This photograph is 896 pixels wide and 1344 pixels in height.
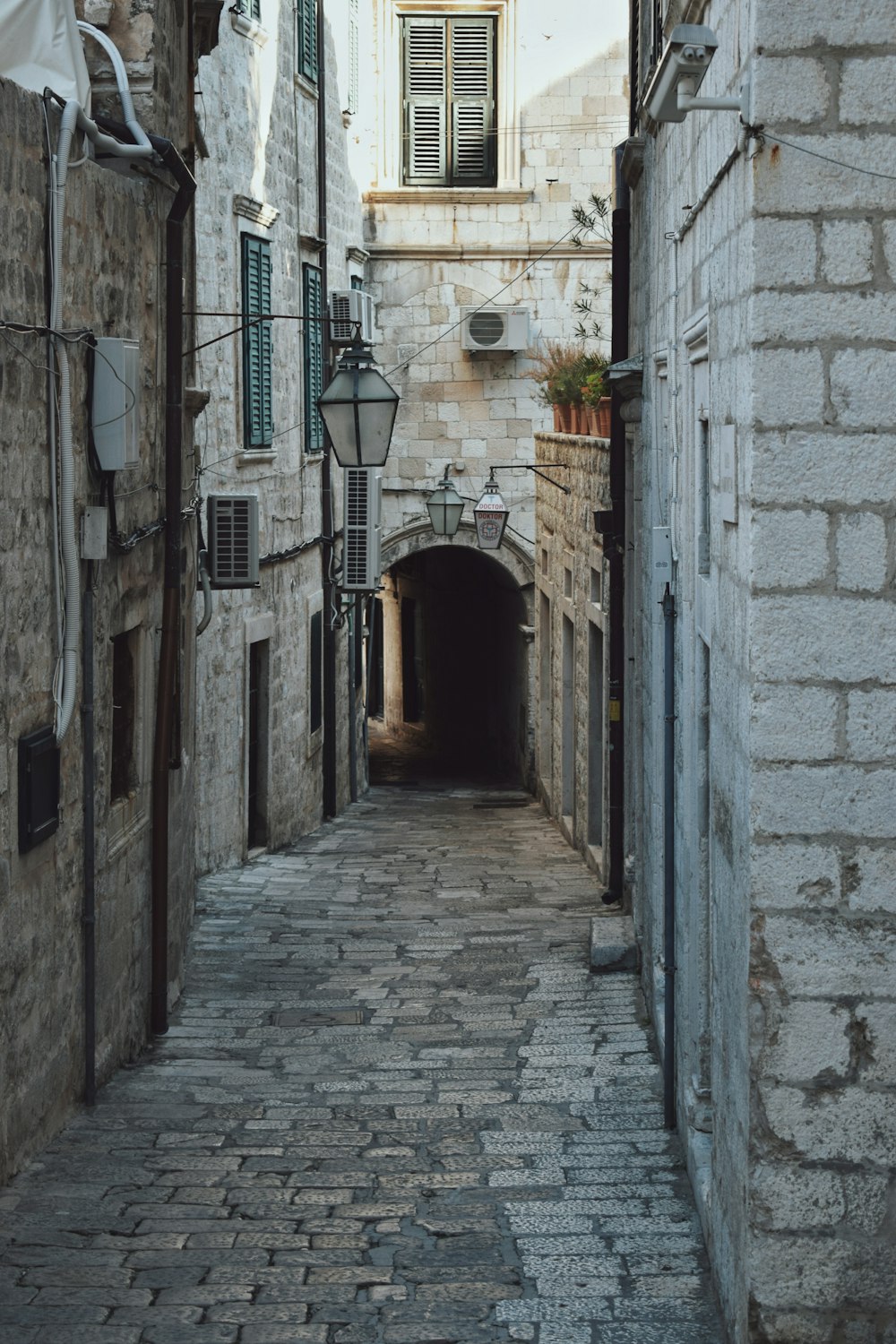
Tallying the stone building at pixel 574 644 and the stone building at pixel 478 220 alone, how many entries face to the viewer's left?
1

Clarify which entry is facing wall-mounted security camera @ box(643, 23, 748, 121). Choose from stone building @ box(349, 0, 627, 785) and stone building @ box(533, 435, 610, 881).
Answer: stone building @ box(349, 0, 627, 785)

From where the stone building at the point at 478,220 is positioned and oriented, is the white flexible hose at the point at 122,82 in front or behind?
in front

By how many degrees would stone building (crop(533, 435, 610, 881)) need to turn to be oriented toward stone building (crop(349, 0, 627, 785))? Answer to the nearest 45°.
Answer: approximately 90° to its right

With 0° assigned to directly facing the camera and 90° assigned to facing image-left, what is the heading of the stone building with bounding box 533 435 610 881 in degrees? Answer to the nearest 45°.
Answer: approximately 90°

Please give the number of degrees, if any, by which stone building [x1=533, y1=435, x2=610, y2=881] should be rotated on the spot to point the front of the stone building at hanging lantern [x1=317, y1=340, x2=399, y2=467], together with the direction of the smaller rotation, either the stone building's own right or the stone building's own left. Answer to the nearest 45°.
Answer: approximately 90° to the stone building's own left

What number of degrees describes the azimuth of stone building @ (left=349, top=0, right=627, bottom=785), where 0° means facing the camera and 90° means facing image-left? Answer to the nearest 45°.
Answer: approximately 0°

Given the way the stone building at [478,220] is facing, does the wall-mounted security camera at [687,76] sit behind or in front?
in front

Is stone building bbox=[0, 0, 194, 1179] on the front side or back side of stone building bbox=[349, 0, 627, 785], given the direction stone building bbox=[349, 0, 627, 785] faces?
on the front side

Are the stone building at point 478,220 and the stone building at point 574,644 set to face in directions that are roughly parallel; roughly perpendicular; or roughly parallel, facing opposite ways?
roughly perpendicular
